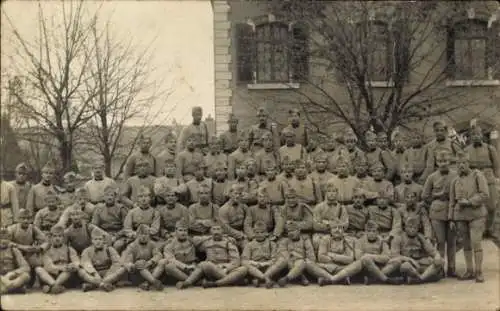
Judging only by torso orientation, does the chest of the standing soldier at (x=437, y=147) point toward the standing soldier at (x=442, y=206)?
yes

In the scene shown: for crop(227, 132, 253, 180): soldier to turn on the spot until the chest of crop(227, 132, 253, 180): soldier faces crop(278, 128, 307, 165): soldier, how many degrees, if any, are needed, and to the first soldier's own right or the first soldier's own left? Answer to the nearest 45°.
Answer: approximately 90° to the first soldier's own left

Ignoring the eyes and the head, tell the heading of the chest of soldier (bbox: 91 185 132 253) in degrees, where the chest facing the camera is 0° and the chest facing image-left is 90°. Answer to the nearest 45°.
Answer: approximately 0°

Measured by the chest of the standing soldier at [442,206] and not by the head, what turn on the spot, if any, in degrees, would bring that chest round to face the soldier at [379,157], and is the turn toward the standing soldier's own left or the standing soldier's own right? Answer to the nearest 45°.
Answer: approximately 135° to the standing soldier's own right

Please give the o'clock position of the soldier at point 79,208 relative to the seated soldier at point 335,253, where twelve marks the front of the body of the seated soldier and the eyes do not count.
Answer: The soldier is roughly at 3 o'clock from the seated soldier.

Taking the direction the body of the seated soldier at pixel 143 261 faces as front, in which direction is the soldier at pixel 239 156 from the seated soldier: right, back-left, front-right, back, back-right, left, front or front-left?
back-left

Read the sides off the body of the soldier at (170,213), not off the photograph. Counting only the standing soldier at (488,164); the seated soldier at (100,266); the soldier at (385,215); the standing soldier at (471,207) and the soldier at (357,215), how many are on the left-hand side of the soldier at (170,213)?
4
